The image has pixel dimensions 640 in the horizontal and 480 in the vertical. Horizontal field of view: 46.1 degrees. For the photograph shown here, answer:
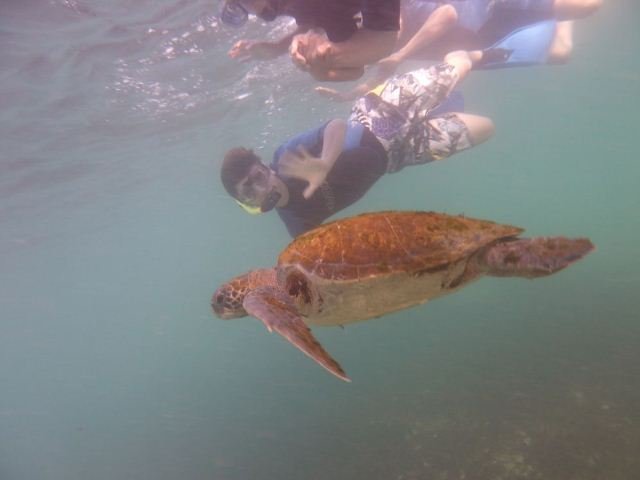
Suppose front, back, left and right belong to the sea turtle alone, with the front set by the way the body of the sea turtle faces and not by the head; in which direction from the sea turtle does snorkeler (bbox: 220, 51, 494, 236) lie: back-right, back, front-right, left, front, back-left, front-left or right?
right

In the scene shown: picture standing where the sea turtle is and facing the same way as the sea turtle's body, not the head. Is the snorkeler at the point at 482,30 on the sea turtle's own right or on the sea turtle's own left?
on the sea turtle's own right

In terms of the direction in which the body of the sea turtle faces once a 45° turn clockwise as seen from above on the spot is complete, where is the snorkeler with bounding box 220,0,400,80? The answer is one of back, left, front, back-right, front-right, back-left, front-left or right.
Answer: front-right

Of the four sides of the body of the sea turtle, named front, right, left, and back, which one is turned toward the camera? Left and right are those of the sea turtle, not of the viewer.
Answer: left
